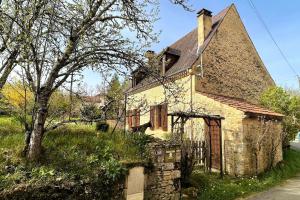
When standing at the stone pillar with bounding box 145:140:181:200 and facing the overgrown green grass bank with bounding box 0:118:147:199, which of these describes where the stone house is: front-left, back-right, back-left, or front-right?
back-right

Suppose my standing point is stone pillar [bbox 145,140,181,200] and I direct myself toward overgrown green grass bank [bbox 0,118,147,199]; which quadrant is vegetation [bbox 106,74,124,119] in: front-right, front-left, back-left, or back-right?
front-right

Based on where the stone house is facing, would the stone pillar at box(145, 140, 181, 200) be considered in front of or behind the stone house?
in front

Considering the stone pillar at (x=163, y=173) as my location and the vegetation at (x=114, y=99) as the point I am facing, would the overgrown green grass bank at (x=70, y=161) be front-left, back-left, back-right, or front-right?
front-left

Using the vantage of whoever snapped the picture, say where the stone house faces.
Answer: facing the viewer and to the left of the viewer
